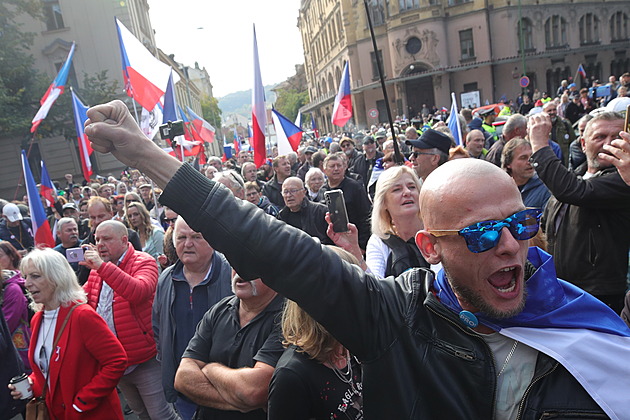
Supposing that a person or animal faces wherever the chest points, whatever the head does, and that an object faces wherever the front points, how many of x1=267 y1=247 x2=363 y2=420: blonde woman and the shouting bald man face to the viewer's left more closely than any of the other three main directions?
0

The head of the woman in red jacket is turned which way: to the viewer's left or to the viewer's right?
to the viewer's left

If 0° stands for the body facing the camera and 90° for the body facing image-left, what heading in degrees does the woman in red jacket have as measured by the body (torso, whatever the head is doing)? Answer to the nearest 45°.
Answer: approximately 45°

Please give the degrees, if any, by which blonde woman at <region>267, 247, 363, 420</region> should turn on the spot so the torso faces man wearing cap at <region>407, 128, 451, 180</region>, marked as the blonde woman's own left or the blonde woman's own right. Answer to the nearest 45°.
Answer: approximately 90° to the blonde woman's own left

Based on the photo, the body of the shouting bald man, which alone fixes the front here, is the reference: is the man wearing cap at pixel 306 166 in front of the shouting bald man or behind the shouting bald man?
behind

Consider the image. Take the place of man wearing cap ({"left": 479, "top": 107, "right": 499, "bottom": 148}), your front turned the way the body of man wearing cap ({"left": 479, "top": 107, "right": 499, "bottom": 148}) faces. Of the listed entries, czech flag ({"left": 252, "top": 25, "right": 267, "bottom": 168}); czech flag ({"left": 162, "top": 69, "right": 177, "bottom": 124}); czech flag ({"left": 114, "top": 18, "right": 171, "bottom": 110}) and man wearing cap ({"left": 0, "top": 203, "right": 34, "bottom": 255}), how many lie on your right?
4

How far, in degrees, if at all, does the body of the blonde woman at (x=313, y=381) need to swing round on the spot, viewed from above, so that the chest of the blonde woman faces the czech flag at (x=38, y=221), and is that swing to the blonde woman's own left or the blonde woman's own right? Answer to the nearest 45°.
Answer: approximately 180°

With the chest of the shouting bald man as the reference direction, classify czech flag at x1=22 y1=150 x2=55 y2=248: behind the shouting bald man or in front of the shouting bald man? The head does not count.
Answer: behind

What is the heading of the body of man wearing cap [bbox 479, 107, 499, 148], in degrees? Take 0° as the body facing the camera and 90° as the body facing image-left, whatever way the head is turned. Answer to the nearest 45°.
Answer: approximately 315°

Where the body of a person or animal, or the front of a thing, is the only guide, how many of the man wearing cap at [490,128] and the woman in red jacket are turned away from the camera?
0

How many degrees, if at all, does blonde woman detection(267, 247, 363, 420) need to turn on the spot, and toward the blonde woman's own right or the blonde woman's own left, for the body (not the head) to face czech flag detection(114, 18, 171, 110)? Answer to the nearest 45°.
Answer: approximately 135° to the blonde woman's own left

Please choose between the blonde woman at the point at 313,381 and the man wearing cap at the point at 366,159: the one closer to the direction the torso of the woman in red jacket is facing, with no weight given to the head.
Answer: the blonde woman

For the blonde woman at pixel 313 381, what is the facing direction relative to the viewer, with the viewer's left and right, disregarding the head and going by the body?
facing the viewer and to the right of the viewer
